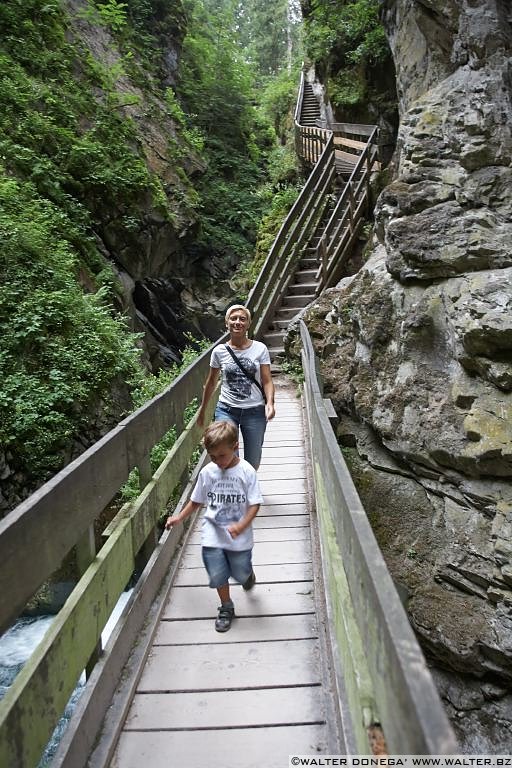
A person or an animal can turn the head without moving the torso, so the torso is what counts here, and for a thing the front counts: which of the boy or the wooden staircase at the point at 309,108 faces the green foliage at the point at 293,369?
the wooden staircase

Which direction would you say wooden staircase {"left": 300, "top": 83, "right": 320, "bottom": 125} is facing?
toward the camera

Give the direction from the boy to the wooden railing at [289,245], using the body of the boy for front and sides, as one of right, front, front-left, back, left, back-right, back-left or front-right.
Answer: back

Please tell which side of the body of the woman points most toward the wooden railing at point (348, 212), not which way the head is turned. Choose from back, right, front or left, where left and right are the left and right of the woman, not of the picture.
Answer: back

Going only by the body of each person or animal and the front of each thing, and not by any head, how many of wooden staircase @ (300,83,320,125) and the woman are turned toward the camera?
2

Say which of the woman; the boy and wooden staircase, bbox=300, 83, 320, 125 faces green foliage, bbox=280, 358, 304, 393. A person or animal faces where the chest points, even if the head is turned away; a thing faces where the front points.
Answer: the wooden staircase

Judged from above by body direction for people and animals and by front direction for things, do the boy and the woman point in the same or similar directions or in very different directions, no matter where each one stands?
same or similar directions

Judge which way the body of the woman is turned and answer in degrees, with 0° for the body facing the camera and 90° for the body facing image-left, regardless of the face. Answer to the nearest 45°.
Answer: approximately 0°

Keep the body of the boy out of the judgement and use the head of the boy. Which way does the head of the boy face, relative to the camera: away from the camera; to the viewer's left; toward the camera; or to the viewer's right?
toward the camera

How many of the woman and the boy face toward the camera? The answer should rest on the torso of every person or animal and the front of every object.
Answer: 2

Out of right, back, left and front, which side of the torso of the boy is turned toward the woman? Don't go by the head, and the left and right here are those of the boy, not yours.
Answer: back

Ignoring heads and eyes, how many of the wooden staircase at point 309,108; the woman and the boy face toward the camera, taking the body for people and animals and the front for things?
3

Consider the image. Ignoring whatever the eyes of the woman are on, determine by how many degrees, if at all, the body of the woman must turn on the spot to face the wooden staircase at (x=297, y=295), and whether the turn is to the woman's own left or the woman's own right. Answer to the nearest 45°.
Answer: approximately 180°

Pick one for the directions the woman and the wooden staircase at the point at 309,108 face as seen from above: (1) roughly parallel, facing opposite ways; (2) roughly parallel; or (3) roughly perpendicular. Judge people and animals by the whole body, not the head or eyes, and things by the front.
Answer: roughly parallel

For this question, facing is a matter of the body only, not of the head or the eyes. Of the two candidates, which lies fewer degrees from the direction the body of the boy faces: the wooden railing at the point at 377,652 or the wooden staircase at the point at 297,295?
the wooden railing

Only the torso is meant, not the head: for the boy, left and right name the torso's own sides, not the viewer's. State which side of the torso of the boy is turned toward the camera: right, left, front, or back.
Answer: front
